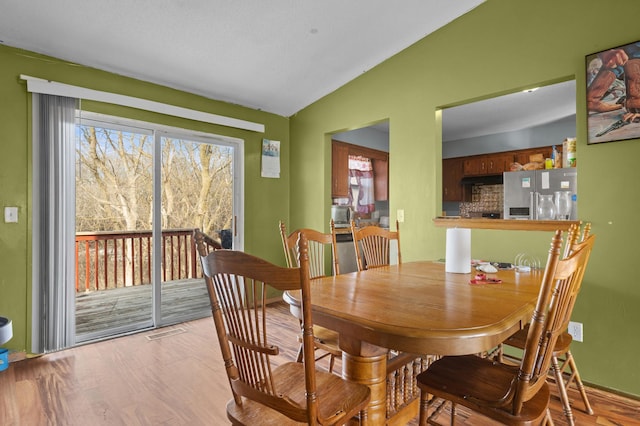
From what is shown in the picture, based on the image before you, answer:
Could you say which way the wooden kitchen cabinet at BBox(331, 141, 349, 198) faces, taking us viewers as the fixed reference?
facing the viewer and to the right of the viewer

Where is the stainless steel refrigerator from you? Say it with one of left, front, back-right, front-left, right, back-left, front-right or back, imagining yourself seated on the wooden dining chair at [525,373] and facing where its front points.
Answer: front-right

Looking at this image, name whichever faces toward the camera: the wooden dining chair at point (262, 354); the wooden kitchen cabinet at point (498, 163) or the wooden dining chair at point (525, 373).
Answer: the wooden kitchen cabinet

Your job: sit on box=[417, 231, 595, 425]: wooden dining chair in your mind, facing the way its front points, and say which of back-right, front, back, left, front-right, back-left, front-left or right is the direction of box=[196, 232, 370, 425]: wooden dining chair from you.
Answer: left

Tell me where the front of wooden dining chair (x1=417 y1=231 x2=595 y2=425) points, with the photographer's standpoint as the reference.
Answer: facing away from the viewer and to the left of the viewer

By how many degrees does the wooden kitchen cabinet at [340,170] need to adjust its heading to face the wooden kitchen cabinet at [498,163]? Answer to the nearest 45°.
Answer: approximately 45° to its left

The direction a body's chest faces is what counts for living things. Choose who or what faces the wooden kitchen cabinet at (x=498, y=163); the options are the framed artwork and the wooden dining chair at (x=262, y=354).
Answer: the wooden dining chair

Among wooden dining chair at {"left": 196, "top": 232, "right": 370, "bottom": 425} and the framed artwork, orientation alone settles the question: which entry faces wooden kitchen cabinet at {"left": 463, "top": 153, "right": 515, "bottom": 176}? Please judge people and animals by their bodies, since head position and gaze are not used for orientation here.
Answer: the wooden dining chair

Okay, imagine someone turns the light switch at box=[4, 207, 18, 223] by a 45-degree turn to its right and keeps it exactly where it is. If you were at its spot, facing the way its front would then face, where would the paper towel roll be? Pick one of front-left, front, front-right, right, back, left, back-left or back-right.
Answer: left

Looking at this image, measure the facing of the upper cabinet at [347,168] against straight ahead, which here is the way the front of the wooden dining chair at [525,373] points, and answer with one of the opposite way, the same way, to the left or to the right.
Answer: the opposite way

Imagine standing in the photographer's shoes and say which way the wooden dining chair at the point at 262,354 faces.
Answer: facing away from the viewer and to the right of the viewer

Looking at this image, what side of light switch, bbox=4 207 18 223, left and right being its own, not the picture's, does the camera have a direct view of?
front

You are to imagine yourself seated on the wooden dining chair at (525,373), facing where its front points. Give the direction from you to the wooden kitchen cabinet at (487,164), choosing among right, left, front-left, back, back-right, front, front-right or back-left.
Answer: front-right

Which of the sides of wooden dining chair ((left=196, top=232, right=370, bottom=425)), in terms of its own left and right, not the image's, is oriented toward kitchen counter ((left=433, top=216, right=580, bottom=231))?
front

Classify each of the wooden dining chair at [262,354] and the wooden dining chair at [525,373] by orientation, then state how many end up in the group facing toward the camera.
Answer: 0

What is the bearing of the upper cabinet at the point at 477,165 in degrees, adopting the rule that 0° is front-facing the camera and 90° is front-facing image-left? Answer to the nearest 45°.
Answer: approximately 45°

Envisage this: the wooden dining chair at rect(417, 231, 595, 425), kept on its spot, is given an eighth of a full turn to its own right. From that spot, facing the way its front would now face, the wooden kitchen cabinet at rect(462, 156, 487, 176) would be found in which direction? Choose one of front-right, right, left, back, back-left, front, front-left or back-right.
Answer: front
